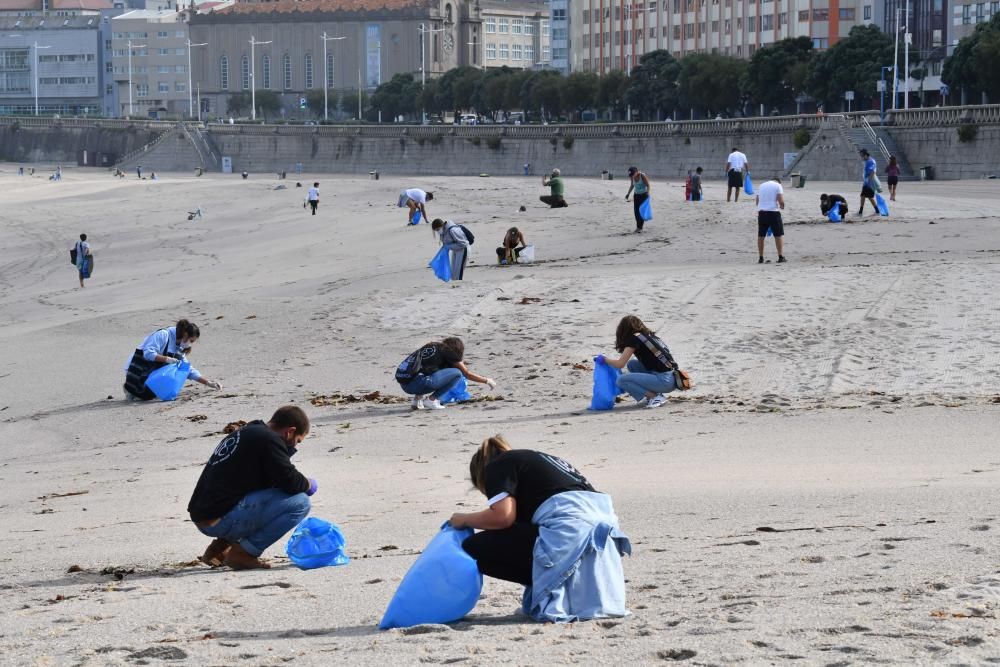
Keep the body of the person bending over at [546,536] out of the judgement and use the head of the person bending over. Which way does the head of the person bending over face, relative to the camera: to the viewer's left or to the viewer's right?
to the viewer's left

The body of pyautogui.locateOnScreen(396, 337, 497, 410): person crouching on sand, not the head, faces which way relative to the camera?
to the viewer's right

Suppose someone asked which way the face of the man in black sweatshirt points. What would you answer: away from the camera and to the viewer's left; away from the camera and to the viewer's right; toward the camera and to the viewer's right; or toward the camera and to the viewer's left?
away from the camera and to the viewer's right

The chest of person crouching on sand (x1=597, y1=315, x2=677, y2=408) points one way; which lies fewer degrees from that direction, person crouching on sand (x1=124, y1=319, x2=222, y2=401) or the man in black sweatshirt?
the person crouching on sand

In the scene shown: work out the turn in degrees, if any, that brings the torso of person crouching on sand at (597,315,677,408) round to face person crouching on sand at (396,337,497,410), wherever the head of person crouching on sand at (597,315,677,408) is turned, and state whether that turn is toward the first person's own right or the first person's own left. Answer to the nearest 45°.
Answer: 0° — they already face them

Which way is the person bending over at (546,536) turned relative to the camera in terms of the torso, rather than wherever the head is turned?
to the viewer's left

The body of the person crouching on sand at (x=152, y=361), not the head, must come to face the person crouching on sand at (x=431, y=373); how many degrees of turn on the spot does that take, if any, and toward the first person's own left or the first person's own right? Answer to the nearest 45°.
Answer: approximately 45° to the first person's own right

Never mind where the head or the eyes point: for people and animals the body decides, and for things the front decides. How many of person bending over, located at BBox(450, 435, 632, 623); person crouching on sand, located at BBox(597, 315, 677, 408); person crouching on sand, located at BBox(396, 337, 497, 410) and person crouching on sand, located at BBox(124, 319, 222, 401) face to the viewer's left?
2

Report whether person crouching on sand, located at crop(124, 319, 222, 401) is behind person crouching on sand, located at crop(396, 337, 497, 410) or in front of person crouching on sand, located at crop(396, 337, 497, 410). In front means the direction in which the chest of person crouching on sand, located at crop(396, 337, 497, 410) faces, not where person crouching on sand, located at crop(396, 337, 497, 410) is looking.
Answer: behind

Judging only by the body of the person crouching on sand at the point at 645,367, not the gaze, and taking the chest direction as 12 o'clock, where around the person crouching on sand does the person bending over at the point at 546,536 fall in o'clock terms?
The person bending over is roughly at 9 o'clock from the person crouching on sand.

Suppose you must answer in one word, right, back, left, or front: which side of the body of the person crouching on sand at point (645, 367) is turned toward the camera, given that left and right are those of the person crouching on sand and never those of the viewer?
left

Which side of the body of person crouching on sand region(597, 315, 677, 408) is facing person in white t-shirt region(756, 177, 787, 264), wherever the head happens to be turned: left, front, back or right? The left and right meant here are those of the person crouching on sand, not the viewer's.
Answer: right

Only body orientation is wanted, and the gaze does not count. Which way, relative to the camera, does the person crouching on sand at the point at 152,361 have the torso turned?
to the viewer's right

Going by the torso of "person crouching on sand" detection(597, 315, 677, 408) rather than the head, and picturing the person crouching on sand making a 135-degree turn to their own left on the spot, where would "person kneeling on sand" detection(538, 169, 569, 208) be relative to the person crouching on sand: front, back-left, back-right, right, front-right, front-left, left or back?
back-left

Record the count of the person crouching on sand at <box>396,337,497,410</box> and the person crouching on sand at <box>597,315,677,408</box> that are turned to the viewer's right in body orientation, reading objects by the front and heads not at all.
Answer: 1
